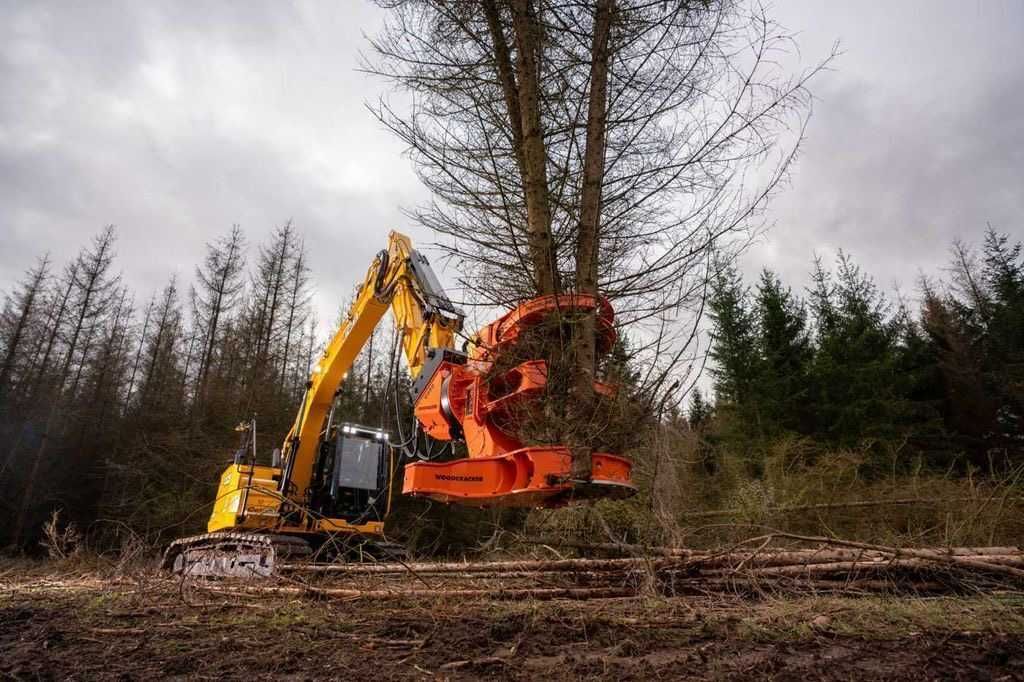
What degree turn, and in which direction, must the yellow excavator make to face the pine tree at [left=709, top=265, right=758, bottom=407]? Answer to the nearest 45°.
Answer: approximately 90° to its left

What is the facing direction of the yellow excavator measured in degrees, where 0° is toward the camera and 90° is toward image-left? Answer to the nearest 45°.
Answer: approximately 315°

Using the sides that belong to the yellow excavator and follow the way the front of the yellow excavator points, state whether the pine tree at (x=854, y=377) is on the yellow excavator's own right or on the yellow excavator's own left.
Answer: on the yellow excavator's own left

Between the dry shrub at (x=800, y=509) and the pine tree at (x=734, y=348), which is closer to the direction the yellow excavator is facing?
the dry shrub

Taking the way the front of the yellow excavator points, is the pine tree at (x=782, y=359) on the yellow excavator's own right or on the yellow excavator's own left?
on the yellow excavator's own left

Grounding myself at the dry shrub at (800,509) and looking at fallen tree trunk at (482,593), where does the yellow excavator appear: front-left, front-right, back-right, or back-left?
front-right

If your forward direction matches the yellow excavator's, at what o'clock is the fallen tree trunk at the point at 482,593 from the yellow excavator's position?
The fallen tree trunk is roughly at 1 o'clock from the yellow excavator.
